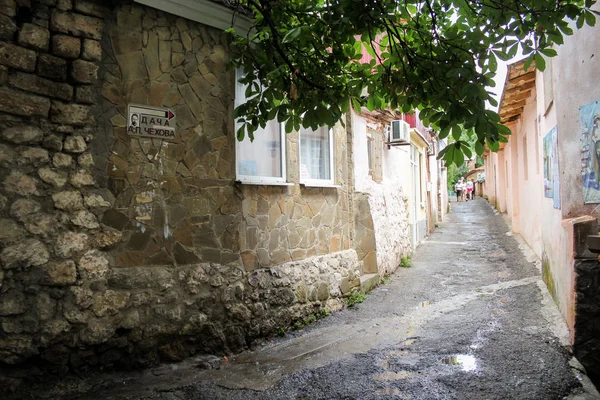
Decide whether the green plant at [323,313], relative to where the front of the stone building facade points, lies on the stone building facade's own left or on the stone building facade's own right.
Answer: on the stone building facade's own left

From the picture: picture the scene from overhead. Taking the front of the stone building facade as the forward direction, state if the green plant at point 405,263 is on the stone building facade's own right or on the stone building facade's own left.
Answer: on the stone building facade's own left

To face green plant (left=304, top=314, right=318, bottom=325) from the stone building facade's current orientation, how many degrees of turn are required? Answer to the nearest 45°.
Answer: approximately 90° to its left

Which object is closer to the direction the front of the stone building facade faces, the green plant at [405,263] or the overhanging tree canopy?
the overhanging tree canopy

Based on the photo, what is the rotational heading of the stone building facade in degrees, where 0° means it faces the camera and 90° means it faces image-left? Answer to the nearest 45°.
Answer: approximately 315°

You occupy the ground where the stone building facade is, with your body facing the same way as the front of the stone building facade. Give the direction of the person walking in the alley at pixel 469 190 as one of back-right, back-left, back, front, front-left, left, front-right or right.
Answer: left

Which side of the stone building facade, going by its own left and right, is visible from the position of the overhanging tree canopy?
front

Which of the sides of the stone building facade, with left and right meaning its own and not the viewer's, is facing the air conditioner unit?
left

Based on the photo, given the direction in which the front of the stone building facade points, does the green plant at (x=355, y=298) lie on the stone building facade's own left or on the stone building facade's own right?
on the stone building facade's own left
